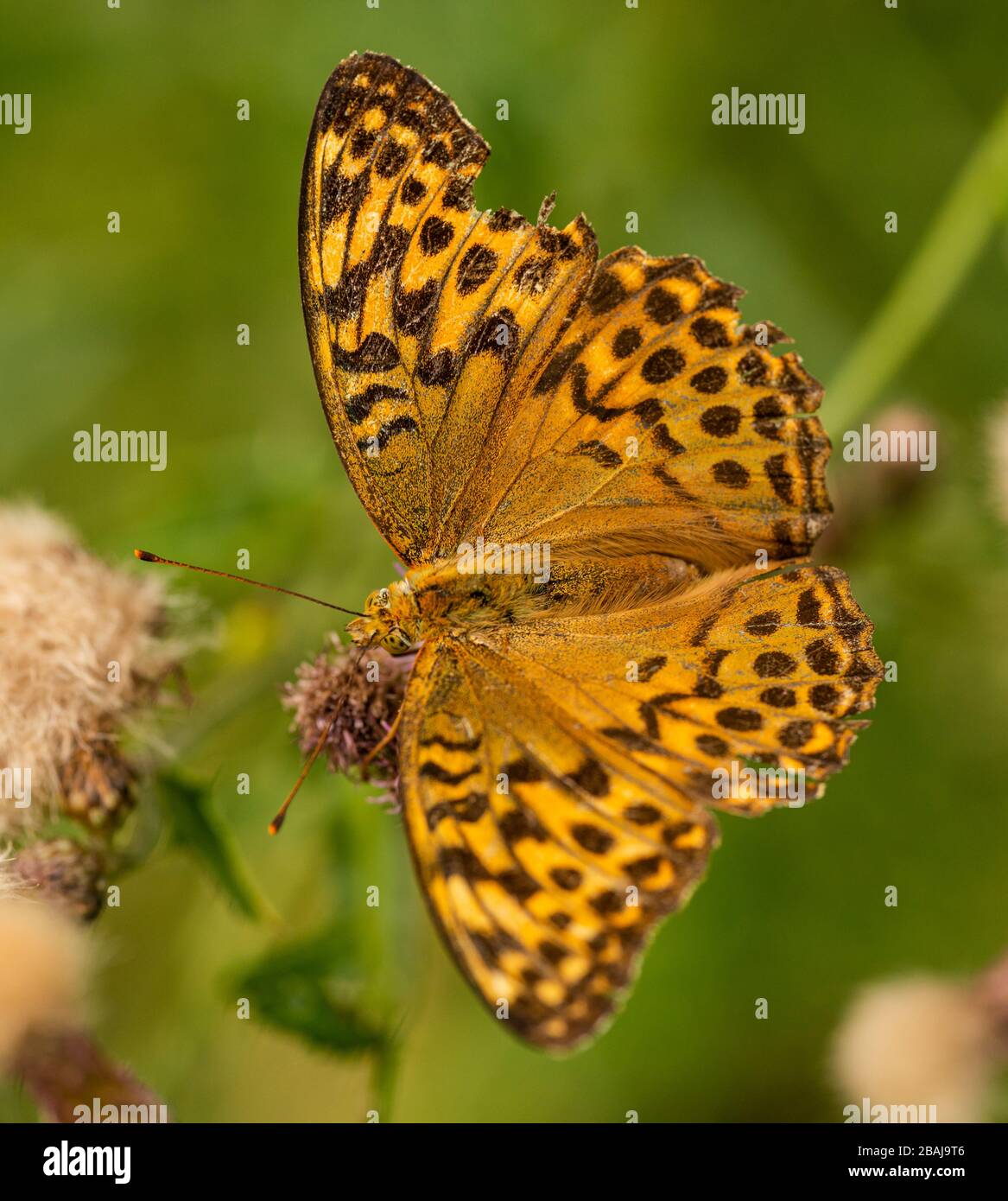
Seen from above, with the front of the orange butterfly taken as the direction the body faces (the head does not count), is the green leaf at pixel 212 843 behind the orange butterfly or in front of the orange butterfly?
in front

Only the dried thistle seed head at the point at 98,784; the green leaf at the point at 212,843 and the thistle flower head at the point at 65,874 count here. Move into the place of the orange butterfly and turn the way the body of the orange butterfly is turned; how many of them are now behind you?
0

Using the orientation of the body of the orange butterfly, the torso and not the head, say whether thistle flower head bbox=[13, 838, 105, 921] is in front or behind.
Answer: in front

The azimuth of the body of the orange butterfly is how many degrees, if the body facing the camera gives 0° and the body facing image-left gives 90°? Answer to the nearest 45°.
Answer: approximately 90°

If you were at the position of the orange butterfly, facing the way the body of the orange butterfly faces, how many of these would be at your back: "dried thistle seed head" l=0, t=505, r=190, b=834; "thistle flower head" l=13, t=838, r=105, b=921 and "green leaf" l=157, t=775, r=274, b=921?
0
